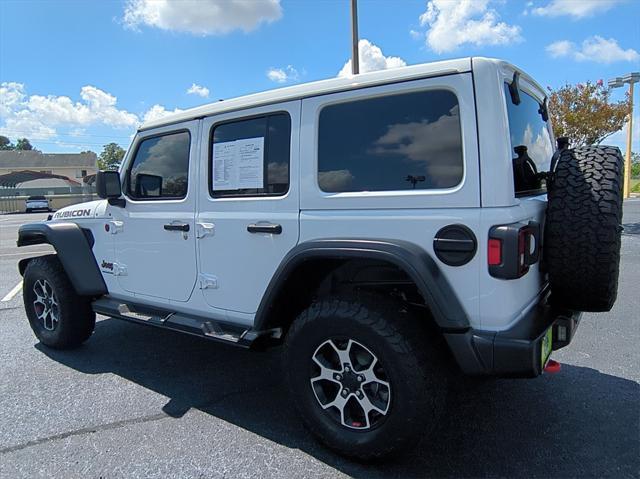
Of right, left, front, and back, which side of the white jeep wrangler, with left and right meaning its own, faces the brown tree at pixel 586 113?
right

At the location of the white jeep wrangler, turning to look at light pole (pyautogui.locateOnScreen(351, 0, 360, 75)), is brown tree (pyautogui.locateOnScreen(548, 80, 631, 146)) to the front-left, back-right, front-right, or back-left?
front-right

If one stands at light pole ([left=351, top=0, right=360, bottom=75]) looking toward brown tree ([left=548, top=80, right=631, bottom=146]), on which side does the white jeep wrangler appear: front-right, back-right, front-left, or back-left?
back-right

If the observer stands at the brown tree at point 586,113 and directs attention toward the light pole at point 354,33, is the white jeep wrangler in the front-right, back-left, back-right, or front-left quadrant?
front-left

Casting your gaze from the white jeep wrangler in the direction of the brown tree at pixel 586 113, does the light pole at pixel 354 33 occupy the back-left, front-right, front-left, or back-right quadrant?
front-left

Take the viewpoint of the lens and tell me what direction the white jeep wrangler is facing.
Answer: facing away from the viewer and to the left of the viewer

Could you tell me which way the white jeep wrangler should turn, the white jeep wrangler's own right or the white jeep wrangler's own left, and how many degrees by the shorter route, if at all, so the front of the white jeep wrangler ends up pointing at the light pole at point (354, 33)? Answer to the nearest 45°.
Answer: approximately 45° to the white jeep wrangler's own right
